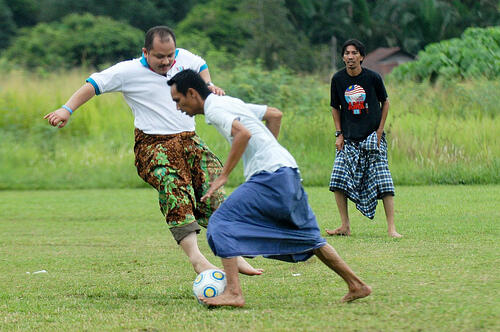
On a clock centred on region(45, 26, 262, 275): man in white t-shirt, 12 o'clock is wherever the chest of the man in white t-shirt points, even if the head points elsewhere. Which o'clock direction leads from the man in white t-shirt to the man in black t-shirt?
The man in black t-shirt is roughly at 9 o'clock from the man in white t-shirt.

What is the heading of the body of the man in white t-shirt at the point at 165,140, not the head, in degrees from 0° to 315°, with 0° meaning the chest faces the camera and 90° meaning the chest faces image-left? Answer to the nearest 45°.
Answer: approximately 315°

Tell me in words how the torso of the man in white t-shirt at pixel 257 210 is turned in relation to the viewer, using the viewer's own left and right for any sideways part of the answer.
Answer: facing to the left of the viewer

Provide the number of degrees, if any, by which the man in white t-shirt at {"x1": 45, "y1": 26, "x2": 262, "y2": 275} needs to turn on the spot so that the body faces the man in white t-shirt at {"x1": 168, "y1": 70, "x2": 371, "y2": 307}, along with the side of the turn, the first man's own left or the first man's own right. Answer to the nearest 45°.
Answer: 0° — they already face them

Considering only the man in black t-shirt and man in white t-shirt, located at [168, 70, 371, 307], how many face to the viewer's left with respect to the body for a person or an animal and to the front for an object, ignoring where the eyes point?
1

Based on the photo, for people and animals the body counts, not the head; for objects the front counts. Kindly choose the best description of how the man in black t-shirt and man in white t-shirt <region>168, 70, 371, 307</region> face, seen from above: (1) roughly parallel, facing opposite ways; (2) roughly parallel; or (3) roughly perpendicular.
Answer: roughly perpendicular

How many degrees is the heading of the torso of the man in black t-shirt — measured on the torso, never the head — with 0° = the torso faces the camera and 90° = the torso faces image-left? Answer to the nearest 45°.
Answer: approximately 0°

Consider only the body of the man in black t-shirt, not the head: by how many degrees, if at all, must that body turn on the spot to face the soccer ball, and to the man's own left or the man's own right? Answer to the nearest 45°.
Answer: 0° — they already face it

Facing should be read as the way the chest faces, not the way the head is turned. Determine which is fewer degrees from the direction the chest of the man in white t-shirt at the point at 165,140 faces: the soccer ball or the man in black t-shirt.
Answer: the soccer ball

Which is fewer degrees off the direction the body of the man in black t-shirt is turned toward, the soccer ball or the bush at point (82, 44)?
the soccer ball

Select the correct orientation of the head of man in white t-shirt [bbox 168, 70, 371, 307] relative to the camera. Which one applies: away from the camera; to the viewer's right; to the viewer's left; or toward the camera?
to the viewer's left
